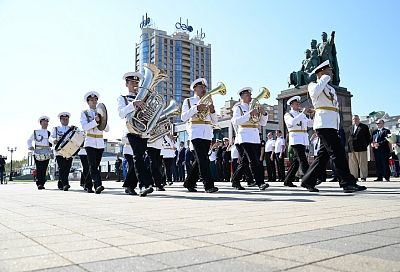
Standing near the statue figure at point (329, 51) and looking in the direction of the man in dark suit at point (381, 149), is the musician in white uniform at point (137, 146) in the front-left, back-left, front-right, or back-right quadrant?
front-right

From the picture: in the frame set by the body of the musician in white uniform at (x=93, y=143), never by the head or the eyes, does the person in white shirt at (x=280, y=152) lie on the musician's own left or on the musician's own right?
on the musician's own left

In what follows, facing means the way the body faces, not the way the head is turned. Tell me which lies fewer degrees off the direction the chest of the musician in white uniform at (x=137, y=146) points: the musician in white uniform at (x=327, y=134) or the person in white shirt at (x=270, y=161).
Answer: the musician in white uniform

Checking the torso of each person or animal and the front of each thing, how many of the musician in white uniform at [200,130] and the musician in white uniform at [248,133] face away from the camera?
0

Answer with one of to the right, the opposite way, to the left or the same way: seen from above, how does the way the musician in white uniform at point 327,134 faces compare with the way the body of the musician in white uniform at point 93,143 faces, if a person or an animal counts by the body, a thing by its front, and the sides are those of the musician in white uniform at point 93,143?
the same way

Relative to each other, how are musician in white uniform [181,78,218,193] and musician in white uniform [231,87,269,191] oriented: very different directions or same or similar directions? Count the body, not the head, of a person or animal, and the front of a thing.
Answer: same or similar directions

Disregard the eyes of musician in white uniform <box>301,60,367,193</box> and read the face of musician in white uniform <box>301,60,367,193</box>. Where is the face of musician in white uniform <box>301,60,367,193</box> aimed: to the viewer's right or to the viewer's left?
to the viewer's left
